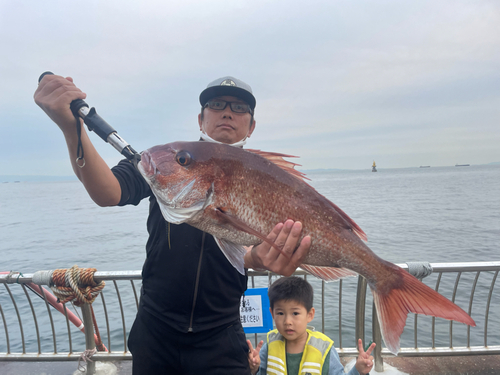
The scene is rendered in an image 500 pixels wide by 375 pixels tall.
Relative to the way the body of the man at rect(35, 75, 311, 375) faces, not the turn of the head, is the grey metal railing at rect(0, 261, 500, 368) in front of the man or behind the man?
behind

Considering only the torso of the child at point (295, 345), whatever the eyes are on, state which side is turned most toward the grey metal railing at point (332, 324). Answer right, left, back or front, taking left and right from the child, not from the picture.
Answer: back

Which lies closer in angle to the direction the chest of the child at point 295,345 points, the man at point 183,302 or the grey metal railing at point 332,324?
the man

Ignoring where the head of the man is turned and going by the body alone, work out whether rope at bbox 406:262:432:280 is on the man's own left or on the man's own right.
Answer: on the man's own left

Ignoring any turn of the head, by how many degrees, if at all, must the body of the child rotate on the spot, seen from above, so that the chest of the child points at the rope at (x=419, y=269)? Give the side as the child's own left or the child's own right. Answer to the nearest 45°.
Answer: approximately 135° to the child's own left

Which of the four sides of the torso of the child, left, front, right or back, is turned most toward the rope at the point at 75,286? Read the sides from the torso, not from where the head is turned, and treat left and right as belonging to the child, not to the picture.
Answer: right

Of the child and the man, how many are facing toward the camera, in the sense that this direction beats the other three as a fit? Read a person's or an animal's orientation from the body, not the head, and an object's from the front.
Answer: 2

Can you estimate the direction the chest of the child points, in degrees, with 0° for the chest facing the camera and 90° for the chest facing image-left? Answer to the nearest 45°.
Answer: approximately 0°

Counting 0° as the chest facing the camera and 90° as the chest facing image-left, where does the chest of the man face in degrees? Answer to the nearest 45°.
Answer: approximately 0°
